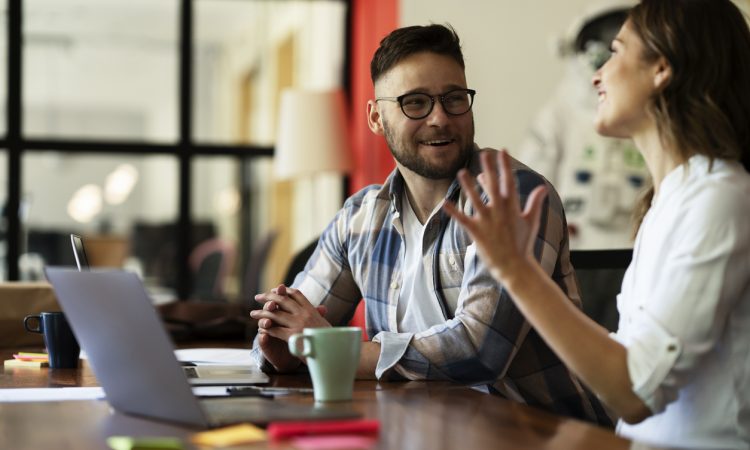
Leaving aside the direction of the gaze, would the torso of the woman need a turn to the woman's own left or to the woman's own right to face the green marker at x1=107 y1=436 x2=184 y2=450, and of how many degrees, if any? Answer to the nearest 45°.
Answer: approximately 45° to the woman's own left

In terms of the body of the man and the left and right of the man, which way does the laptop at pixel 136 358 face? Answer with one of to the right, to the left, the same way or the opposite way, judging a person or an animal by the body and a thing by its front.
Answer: the opposite way

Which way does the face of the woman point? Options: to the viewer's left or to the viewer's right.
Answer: to the viewer's left

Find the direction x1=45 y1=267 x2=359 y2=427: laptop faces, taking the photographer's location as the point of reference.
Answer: facing away from the viewer and to the right of the viewer

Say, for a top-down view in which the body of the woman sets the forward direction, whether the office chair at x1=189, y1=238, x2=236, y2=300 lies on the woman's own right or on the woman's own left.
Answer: on the woman's own right

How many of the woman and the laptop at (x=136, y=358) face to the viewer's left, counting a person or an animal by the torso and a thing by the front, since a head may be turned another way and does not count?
1

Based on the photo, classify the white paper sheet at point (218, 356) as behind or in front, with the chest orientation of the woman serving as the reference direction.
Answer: in front

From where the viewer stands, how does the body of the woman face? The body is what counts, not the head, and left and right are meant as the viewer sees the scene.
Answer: facing to the left of the viewer

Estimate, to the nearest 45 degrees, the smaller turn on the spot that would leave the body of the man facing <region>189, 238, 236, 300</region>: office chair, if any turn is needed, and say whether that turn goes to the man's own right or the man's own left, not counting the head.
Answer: approximately 135° to the man's own right

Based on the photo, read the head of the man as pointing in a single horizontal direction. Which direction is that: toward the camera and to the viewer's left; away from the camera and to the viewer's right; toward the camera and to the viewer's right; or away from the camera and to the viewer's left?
toward the camera and to the viewer's right

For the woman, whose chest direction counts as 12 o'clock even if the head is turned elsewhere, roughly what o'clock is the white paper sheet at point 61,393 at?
The white paper sheet is roughly at 12 o'clock from the woman.

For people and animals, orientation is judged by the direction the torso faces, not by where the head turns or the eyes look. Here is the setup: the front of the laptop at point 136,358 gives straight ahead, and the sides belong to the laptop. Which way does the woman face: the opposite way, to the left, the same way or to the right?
to the left

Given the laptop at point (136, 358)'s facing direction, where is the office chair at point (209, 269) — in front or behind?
in front
